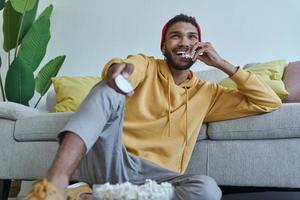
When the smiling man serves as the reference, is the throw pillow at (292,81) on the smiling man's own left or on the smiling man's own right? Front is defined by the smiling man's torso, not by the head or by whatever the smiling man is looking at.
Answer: on the smiling man's own left

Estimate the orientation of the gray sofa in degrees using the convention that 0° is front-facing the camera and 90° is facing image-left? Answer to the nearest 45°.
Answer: approximately 0°

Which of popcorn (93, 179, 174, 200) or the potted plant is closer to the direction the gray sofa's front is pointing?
the popcorn

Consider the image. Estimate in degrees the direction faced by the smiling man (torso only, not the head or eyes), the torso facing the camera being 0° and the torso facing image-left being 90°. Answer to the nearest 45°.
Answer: approximately 0°

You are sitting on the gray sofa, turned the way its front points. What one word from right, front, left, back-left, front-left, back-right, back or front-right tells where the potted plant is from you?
back-right
